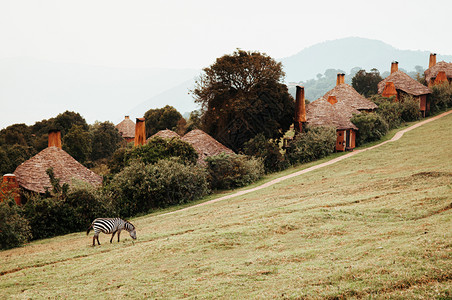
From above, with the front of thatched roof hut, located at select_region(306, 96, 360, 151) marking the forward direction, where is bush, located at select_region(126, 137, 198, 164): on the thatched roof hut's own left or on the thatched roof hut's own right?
on the thatched roof hut's own right

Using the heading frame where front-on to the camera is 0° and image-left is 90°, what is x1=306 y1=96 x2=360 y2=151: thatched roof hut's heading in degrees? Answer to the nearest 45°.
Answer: approximately 315°

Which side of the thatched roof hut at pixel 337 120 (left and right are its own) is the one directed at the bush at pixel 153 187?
right

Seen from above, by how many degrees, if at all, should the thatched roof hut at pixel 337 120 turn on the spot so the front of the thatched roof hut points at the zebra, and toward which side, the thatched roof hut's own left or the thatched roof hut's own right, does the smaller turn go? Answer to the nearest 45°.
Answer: approximately 45° to the thatched roof hut's own right

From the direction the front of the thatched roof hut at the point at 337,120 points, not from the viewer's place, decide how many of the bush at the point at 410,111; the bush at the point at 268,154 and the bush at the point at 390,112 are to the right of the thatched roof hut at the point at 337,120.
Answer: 1

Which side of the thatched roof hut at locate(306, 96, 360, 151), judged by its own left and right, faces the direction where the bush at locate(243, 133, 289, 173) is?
right

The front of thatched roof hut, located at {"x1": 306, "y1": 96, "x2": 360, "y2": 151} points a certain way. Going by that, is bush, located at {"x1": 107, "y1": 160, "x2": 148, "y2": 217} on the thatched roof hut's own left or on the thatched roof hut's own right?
on the thatched roof hut's own right
